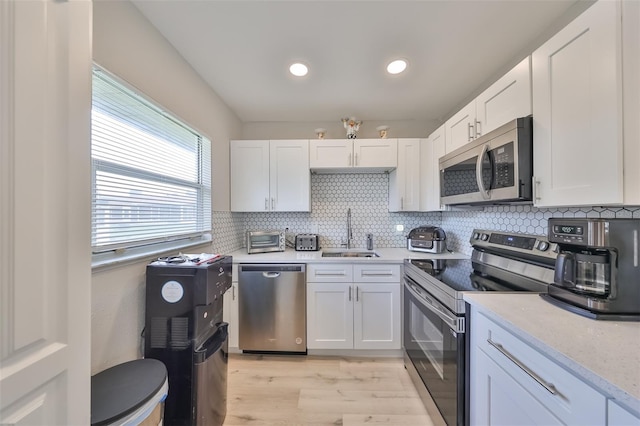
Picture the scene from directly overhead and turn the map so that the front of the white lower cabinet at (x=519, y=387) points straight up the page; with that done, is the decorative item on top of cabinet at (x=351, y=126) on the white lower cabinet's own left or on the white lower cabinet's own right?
on the white lower cabinet's own right

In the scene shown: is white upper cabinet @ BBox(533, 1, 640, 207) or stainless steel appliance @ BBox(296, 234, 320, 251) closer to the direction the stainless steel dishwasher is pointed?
the white upper cabinet

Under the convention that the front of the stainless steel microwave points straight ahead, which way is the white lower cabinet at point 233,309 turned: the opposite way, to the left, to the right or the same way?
to the left

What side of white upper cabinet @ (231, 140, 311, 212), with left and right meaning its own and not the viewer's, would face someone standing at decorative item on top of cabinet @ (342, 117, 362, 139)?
left

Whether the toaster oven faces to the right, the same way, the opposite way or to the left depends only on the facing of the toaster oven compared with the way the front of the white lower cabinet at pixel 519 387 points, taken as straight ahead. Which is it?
to the left

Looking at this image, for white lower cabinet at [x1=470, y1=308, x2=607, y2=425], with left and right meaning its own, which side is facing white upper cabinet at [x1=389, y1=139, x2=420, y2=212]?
right
